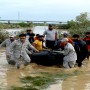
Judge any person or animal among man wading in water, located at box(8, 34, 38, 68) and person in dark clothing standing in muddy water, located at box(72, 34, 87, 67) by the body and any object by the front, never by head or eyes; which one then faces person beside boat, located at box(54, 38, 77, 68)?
person in dark clothing standing in muddy water, located at box(72, 34, 87, 67)

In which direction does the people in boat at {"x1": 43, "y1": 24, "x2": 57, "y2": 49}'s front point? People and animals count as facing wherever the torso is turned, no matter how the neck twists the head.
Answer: toward the camera

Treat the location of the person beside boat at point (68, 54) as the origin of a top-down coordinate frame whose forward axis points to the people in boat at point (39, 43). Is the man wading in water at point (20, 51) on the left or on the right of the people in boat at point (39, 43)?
left

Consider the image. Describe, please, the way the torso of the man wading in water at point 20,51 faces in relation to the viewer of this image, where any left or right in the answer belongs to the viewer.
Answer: facing the viewer

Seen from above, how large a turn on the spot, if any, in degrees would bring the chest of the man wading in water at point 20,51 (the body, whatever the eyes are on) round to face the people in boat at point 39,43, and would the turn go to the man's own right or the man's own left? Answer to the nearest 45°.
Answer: approximately 135° to the man's own left

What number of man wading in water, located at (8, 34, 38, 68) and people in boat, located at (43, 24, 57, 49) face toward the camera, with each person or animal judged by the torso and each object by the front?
2

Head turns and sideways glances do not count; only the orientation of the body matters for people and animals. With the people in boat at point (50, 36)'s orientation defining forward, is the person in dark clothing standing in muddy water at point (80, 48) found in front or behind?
in front
